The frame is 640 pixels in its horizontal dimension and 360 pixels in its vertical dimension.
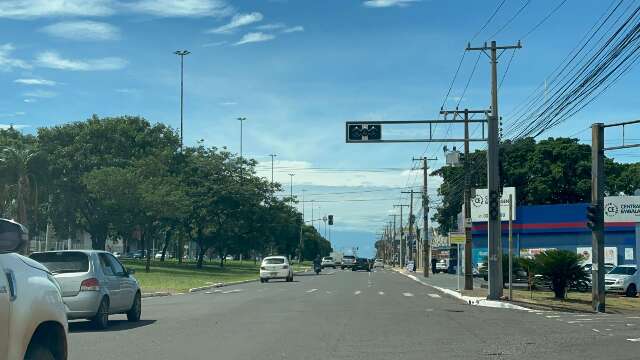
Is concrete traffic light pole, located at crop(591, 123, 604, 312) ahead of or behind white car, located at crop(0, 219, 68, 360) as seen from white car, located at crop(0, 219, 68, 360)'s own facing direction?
ahead

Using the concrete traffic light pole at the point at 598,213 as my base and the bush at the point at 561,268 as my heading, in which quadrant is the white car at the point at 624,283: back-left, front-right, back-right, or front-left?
front-right

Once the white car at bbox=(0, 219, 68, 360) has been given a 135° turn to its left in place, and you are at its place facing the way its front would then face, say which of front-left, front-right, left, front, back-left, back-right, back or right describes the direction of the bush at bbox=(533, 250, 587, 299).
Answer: back-right

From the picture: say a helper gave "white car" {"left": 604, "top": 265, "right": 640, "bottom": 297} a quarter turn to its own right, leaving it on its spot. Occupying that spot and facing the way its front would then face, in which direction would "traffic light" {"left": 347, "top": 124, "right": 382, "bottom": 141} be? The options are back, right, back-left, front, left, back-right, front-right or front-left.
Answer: left

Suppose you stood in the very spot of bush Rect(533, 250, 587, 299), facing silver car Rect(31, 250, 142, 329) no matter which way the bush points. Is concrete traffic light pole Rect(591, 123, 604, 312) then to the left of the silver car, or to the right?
left

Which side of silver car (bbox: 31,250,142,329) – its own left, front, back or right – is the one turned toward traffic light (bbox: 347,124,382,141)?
front

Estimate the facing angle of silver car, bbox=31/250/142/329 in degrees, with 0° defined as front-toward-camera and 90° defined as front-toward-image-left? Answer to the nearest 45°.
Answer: approximately 225°

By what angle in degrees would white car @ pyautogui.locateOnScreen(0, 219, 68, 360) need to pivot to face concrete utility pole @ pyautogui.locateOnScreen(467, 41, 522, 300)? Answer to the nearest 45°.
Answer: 0° — it already faces it

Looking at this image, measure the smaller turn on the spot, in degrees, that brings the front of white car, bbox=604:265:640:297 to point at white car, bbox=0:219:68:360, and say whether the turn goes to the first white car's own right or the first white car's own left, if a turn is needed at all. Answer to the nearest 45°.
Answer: approximately 45° to the first white car's own left

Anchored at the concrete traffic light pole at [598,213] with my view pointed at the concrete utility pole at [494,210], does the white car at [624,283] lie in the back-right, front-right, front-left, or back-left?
front-right

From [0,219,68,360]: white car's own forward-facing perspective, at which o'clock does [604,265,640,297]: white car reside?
[604,265,640,297]: white car is roughly at 12 o'clock from [0,219,68,360]: white car.

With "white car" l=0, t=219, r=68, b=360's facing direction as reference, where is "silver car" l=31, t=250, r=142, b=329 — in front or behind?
in front

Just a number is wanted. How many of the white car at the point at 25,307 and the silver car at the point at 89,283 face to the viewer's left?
0

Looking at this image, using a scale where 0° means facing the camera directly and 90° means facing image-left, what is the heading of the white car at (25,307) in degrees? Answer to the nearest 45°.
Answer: approximately 225°

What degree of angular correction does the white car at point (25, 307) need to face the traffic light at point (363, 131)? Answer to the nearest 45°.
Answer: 0° — it already faces it

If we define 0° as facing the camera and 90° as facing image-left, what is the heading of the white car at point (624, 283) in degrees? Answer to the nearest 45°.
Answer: approximately 45°

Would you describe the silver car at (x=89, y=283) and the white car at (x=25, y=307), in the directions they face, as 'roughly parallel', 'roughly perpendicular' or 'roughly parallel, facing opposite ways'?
roughly parallel
